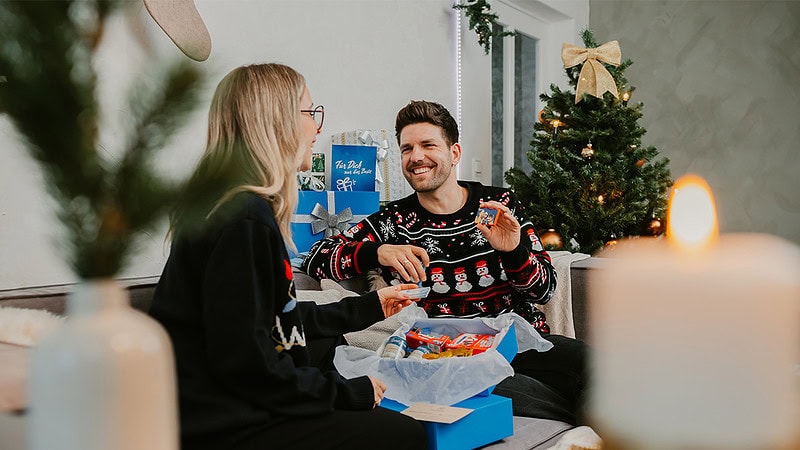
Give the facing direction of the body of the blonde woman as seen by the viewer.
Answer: to the viewer's right

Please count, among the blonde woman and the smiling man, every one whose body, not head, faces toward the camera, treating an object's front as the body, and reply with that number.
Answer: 1

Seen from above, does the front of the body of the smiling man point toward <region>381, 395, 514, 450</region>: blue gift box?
yes

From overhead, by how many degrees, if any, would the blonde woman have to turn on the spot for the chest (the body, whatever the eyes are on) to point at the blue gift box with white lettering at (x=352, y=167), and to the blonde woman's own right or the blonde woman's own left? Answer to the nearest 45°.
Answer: approximately 90° to the blonde woman's own left

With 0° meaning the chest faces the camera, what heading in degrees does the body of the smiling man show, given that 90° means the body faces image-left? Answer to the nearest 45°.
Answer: approximately 0°

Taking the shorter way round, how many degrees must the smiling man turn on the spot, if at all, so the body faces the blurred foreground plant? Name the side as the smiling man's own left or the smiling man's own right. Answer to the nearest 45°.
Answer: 0° — they already face it

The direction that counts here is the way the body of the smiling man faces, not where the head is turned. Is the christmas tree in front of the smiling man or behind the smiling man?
behind

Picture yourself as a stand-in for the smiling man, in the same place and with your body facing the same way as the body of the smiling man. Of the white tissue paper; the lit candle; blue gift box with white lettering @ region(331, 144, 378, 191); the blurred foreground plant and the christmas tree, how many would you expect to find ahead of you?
3

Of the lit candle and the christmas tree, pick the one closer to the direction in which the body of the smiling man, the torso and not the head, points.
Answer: the lit candle

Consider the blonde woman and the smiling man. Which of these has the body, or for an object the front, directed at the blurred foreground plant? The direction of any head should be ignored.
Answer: the smiling man
